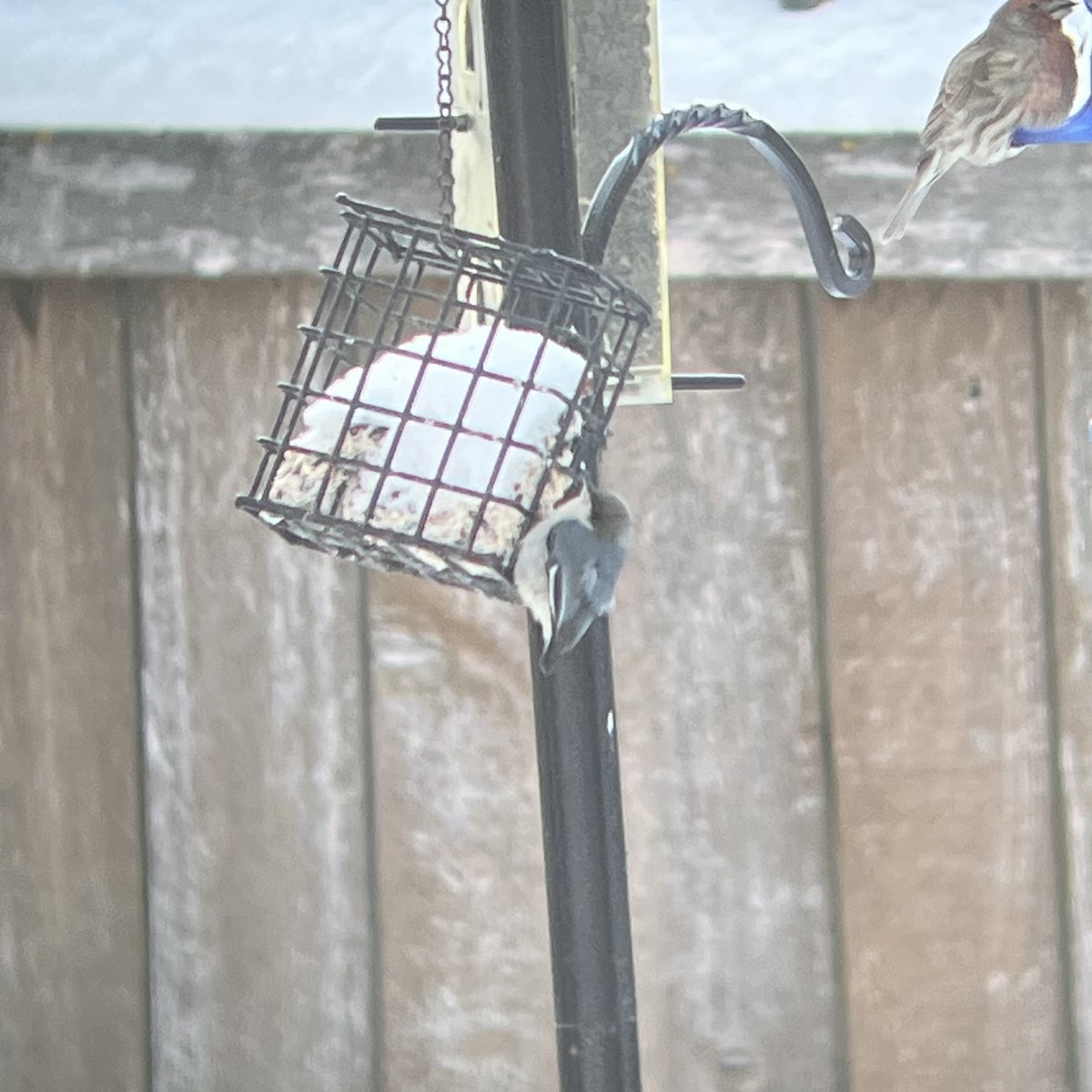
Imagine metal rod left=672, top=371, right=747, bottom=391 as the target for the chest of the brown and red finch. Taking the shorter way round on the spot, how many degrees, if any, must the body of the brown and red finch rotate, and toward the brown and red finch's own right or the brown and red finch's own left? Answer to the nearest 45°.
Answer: approximately 135° to the brown and red finch's own right

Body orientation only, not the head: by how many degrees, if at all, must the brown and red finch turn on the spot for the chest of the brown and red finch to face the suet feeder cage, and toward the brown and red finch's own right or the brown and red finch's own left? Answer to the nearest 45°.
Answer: approximately 135° to the brown and red finch's own right

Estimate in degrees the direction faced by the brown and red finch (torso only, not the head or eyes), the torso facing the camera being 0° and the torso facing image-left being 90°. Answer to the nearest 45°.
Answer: approximately 270°

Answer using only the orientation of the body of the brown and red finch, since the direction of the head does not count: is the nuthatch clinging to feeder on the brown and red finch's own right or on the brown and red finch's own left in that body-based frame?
on the brown and red finch's own right
